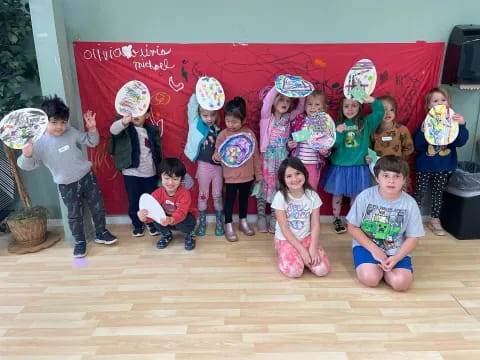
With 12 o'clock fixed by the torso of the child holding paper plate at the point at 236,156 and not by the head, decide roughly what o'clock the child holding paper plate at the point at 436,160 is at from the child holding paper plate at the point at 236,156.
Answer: the child holding paper plate at the point at 436,160 is roughly at 9 o'clock from the child holding paper plate at the point at 236,156.

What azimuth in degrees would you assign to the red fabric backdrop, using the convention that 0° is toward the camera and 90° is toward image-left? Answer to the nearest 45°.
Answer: approximately 0°

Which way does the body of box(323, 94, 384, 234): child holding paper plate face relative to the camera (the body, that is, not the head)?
toward the camera

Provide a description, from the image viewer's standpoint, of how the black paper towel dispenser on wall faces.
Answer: facing the viewer

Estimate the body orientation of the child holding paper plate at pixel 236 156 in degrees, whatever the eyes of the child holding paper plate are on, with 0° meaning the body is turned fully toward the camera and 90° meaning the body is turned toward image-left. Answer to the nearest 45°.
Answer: approximately 0°

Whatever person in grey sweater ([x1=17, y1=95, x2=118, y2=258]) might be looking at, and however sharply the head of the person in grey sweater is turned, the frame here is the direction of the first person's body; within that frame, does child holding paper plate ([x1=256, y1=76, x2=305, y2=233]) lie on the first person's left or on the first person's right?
on the first person's left

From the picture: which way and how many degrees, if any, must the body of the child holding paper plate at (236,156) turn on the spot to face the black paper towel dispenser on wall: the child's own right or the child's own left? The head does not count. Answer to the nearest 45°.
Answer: approximately 90° to the child's own left

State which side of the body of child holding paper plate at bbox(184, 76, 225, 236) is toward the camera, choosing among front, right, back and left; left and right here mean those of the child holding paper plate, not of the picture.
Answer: front

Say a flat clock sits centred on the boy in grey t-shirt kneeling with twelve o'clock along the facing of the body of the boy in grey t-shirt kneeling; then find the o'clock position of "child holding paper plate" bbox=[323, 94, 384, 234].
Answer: The child holding paper plate is roughly at 5 o'clock from the boy in grey t-shirt kneeling.
